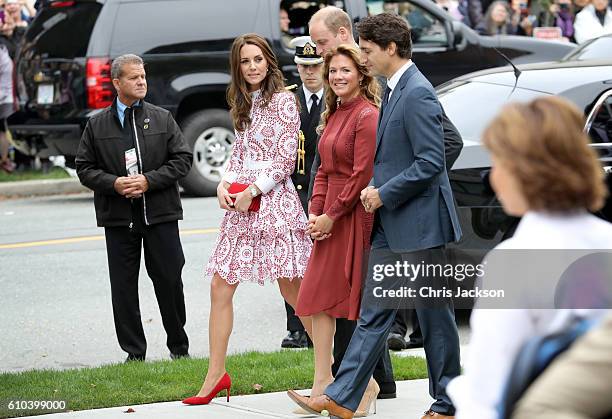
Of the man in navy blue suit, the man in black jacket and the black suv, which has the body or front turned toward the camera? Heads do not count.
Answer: the man in black jacket

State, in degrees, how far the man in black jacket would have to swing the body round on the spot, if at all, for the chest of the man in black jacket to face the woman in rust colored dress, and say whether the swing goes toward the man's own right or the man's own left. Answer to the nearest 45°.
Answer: approximately 45° to the man's own left

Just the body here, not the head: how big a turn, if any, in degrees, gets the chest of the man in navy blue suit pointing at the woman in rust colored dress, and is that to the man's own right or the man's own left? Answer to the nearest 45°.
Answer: approximately 45° to the man's own right

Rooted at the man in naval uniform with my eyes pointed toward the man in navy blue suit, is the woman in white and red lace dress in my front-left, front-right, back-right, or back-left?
front-right

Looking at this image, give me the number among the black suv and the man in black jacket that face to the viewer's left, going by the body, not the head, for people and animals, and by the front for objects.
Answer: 0

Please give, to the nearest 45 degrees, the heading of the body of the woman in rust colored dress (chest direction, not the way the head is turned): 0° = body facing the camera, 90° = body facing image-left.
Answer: approximately 45°

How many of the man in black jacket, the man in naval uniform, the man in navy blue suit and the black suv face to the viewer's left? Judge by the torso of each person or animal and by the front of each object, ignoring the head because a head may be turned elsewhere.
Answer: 1

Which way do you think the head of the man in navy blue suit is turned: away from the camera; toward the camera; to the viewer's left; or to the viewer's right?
to the viewer's left

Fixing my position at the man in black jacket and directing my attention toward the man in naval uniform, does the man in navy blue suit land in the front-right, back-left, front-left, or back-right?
front-right

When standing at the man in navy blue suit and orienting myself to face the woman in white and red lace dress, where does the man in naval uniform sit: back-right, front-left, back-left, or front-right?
front-right

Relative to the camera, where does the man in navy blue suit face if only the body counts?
to the viewer's left

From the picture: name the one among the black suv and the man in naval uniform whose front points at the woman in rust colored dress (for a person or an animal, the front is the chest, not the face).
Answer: the man in naval uniform

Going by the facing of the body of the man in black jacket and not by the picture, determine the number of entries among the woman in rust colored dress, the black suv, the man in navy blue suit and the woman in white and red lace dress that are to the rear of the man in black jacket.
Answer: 1

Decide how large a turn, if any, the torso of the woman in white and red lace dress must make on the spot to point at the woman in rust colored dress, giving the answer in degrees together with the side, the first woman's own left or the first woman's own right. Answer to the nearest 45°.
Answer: approximately 90° to the first woman's own left

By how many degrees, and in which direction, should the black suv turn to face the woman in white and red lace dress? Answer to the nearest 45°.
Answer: approximately 135° to its right

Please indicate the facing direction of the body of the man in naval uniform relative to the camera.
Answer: toward the camera

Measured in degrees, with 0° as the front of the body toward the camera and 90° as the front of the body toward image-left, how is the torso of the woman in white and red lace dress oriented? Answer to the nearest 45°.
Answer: approximately 45°

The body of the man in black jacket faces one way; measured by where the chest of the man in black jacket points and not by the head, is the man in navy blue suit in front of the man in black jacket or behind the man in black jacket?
in front
